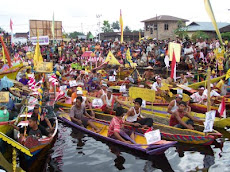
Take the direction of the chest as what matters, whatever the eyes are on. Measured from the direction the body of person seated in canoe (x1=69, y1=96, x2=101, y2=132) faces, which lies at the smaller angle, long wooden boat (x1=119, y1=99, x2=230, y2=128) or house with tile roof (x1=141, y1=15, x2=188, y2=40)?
the long wooden boat

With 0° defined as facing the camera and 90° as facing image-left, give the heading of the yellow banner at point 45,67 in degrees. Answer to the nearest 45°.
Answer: approximately 0°

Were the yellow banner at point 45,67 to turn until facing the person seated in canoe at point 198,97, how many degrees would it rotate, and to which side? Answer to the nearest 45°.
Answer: approximately 90° to its left

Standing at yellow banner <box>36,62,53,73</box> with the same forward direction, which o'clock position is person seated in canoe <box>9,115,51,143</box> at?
The person seated in canoe is roughly at 12 o'clock from the yellow banner.

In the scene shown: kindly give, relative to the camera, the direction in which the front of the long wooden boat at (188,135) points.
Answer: facing the viewer and to the right of the viewer

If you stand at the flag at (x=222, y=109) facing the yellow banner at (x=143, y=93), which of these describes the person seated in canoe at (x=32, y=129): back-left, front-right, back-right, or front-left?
front-left
